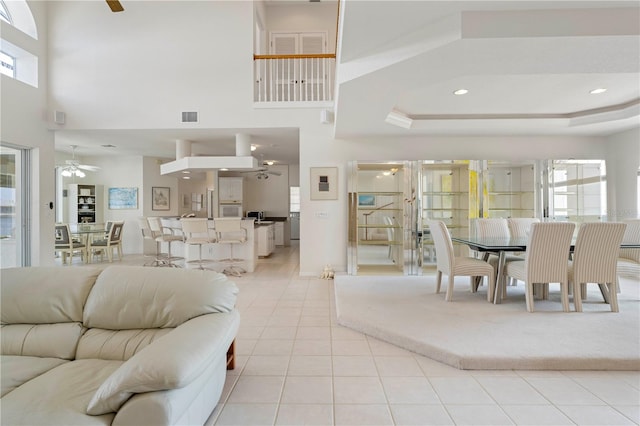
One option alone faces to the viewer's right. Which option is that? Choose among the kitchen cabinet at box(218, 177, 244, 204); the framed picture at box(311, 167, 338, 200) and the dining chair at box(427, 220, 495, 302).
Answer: the dining chair

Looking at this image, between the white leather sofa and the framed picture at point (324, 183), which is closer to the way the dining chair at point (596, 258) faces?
the framed picture

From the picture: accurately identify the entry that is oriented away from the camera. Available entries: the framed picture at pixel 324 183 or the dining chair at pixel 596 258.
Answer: the dining chair

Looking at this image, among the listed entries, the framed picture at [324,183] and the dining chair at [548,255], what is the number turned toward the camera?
1

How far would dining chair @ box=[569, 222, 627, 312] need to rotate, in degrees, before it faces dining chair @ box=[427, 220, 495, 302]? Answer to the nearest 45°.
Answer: approximately 90° to its left

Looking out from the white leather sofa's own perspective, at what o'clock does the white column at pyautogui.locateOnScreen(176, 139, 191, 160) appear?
The white column is roughly at 5 o'clock from the white leather sofa.

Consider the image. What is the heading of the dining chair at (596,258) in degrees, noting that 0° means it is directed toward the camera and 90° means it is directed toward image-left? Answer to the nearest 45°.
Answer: approximately 180°

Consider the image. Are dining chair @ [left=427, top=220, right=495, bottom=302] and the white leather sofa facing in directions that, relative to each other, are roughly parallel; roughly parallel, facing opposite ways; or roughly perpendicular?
roughly perpendicular

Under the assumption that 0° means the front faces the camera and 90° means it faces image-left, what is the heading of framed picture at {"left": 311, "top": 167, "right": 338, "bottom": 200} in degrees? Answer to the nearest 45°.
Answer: approximately 0°
